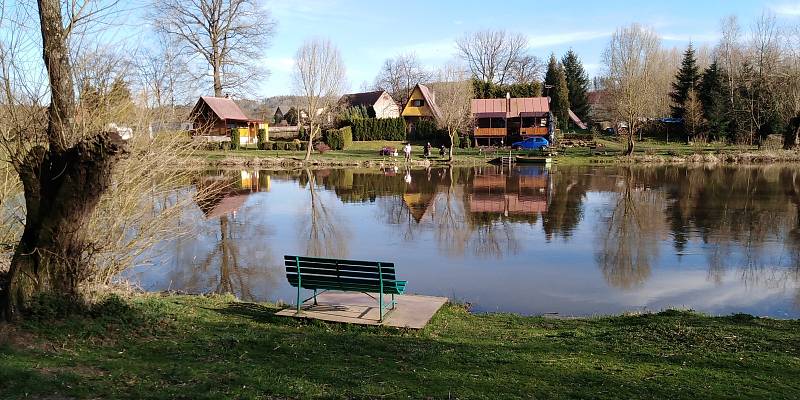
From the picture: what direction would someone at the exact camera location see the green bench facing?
facing away from the viewer and to the right of the viewer

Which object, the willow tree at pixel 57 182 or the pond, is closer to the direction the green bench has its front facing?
the pond

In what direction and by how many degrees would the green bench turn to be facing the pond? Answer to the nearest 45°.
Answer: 0° — it already faces it
